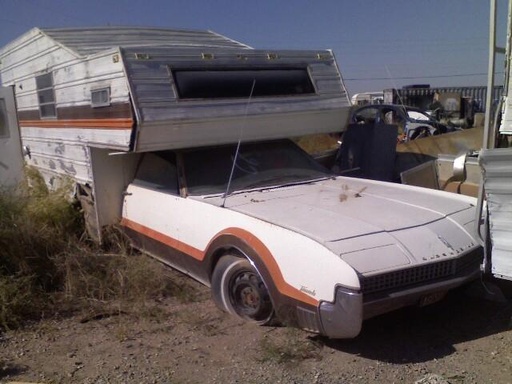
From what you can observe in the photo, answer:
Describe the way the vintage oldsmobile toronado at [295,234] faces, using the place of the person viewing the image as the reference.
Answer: facing the viewer and to the right of the viewer

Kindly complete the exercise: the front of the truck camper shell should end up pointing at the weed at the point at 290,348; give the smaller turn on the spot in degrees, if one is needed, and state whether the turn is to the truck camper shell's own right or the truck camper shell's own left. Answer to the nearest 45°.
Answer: approximately 45° to the truck camper shell's own right

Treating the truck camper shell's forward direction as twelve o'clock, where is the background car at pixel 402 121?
The background car is roughly at 9 o'clock from the truck camper shell.

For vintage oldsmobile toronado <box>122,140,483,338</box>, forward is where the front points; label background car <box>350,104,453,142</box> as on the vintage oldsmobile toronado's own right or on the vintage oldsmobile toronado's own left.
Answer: on the vintage oldsmobile toronado's own left

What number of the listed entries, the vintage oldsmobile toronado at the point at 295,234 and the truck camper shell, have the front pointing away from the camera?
0
